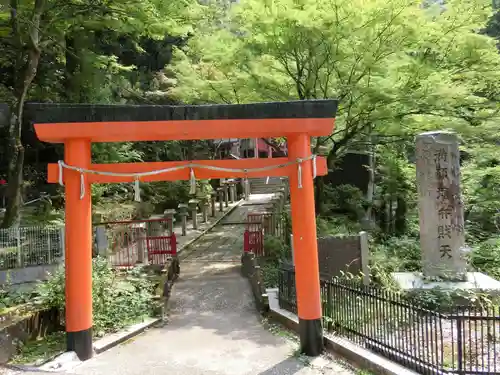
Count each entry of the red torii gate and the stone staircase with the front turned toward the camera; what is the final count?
2

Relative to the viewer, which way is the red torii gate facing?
toward the camera

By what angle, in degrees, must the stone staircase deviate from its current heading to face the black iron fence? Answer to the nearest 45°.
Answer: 0° — it already faces it

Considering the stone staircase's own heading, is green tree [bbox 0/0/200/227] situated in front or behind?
in front

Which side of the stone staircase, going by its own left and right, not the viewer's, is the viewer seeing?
front

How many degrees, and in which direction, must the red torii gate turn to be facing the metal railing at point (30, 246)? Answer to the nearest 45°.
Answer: approximately 135° to its right

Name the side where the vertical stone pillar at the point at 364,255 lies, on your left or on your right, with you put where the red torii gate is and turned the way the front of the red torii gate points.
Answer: on your left

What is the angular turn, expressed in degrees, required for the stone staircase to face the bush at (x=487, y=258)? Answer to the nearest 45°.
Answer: approximately 45° to its left

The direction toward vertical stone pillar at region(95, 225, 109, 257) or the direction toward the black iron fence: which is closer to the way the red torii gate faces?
the black iron fence

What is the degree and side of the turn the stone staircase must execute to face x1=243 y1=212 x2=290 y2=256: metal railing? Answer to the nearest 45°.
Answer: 0° — it already faces it

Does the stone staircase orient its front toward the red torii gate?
yes

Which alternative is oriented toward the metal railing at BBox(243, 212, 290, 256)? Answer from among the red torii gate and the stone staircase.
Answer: the stone staircase

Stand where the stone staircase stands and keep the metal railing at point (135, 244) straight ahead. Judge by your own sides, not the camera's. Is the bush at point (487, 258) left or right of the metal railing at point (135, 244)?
left
